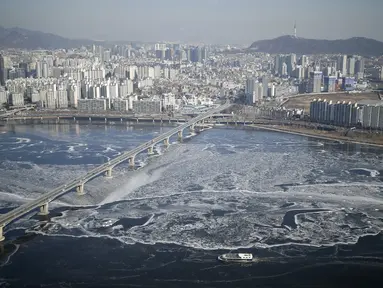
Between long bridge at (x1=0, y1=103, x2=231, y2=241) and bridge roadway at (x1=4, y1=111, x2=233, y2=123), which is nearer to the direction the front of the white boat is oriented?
the long bridge

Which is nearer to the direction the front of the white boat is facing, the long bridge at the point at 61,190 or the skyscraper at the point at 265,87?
the long bridge

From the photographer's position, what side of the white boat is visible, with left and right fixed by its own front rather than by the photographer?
left

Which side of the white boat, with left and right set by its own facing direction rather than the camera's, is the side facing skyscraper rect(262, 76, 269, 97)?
right

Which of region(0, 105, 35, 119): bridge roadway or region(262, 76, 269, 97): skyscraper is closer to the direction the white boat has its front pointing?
the bridge roadway

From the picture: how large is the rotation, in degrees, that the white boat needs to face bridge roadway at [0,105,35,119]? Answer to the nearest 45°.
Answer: approximately 45° to its right
